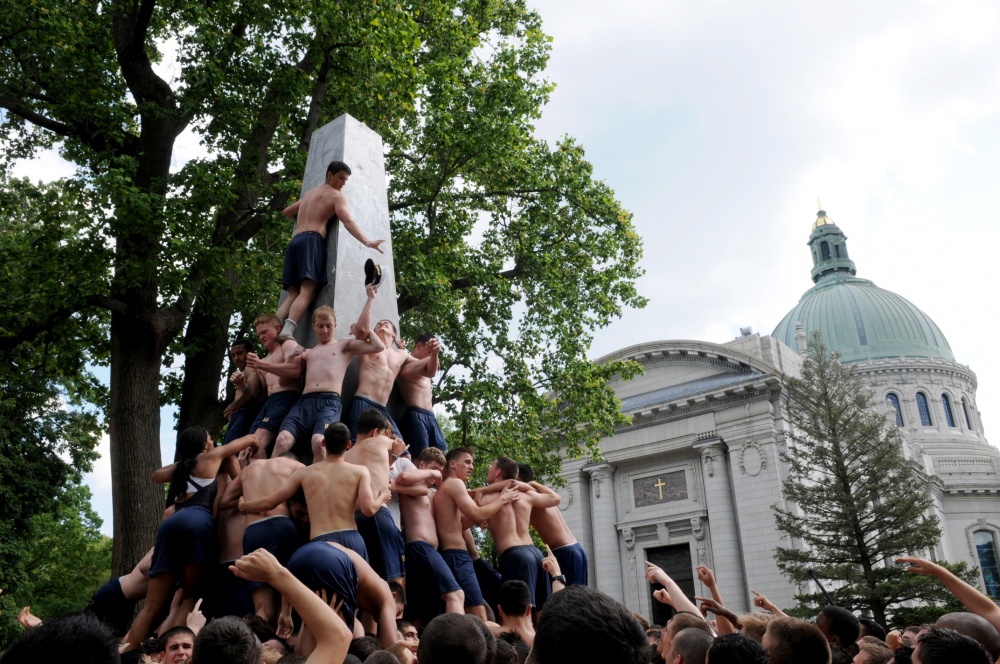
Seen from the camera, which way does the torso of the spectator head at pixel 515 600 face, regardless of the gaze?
away from the camera

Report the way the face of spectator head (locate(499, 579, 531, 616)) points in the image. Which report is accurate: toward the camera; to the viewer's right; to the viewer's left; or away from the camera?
away from the camera

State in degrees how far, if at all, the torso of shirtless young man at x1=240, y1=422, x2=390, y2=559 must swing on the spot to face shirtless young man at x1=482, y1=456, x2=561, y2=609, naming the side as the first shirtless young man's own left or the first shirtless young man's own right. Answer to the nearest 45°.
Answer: approximately 45° to the first shirtless young man's own right

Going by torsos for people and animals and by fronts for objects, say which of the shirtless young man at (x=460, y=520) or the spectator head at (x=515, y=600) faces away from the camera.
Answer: the spectator head

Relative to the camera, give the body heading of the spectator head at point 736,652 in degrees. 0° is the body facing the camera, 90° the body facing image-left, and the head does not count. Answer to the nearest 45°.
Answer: approximately 180°

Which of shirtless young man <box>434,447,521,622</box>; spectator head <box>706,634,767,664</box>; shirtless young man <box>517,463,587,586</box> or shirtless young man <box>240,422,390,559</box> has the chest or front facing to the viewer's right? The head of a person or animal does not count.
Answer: shirtless young man <box>434,447,521,622</box>

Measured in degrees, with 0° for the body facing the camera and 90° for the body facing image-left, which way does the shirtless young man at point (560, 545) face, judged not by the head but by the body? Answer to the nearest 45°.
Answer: approximately 135°

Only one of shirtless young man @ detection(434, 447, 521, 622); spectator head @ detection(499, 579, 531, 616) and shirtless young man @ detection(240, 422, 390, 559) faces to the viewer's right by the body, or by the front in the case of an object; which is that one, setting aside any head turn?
shirtless young man @ detection(434, 447, 521, 622)

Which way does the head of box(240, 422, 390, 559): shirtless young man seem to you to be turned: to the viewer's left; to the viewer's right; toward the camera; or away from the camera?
away from the camera

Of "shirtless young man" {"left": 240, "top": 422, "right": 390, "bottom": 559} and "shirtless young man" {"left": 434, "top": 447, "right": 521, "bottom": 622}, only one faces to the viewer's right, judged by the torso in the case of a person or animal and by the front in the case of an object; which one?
"shirtless young man" {"left": 434, "top": 447, "right": 521, "bottom": 622}

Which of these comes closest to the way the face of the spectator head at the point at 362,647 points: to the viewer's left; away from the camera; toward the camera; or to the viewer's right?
away from the camera
